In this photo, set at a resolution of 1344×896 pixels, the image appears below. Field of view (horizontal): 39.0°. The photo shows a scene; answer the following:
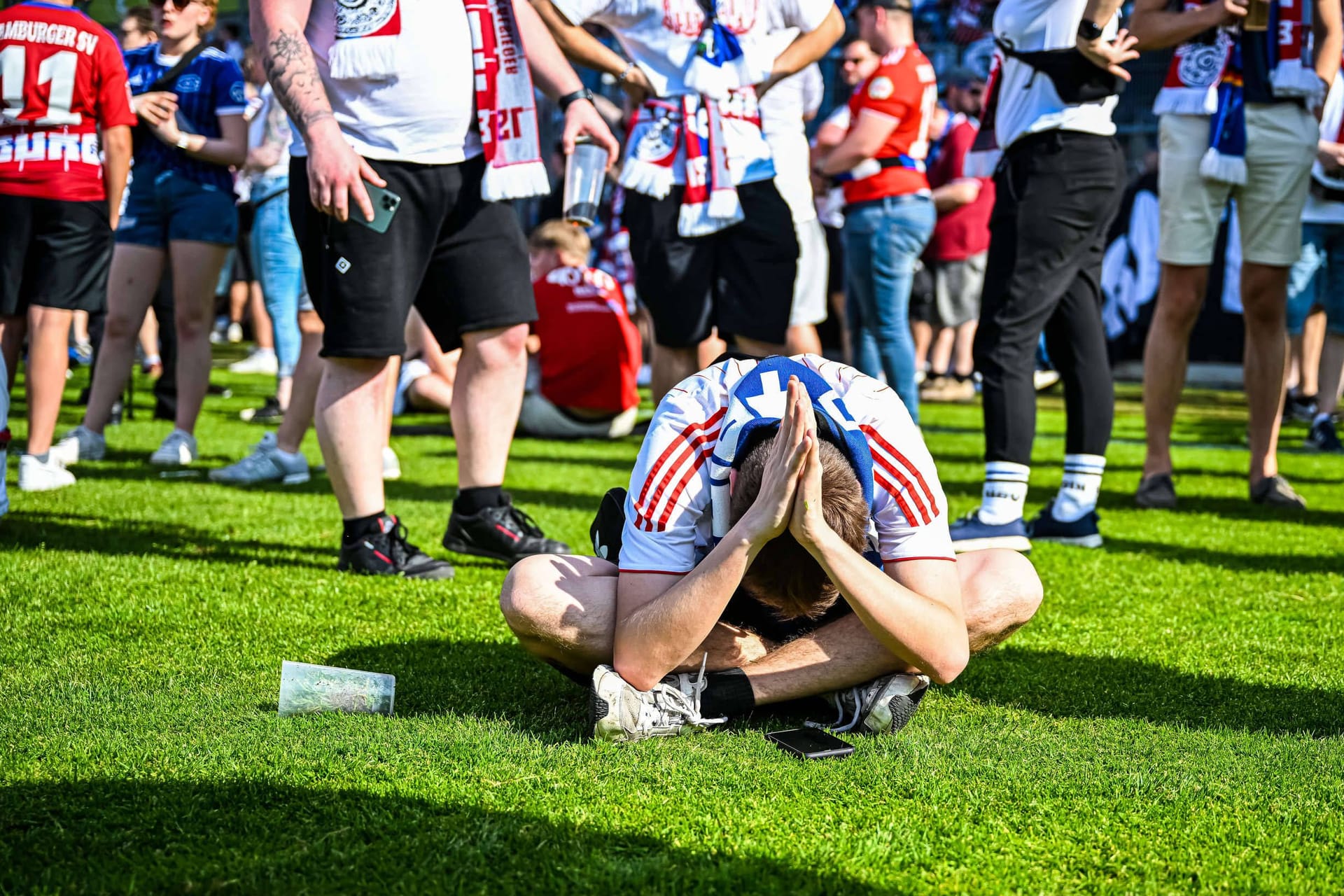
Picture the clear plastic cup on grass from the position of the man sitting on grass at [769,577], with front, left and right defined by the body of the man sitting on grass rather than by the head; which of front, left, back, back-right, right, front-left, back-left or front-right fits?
right

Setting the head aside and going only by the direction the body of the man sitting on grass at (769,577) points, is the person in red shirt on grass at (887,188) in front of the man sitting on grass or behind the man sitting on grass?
behind

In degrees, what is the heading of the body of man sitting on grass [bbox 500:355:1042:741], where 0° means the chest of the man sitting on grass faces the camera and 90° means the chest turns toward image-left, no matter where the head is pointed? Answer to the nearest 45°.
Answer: approximately 0°

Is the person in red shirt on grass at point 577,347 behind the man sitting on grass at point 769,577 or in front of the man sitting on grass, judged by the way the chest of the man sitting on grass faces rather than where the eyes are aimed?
behind

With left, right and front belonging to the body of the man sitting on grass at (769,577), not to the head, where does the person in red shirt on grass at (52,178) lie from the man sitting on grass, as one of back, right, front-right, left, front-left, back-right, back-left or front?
back-right
